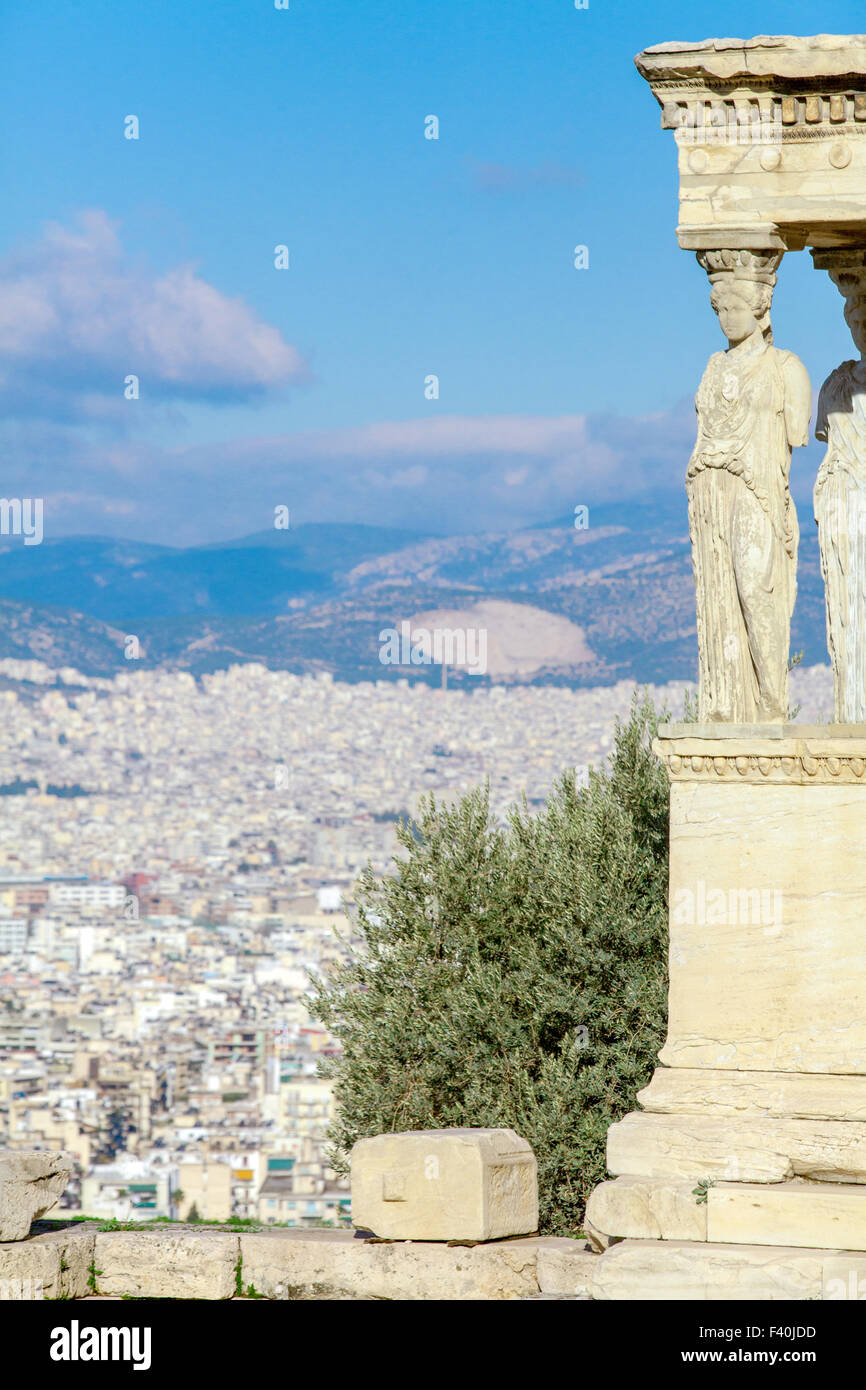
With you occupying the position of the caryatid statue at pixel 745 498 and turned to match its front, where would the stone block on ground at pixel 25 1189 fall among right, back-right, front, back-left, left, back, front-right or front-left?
front-right

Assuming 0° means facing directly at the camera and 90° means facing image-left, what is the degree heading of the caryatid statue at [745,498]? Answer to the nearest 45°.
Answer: approximately 45°
